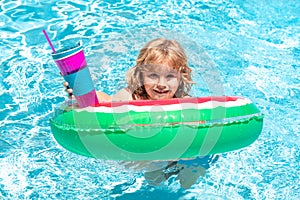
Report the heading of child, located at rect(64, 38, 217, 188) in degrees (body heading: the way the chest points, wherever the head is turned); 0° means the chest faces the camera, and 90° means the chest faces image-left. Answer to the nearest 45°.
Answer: approximately 0°
